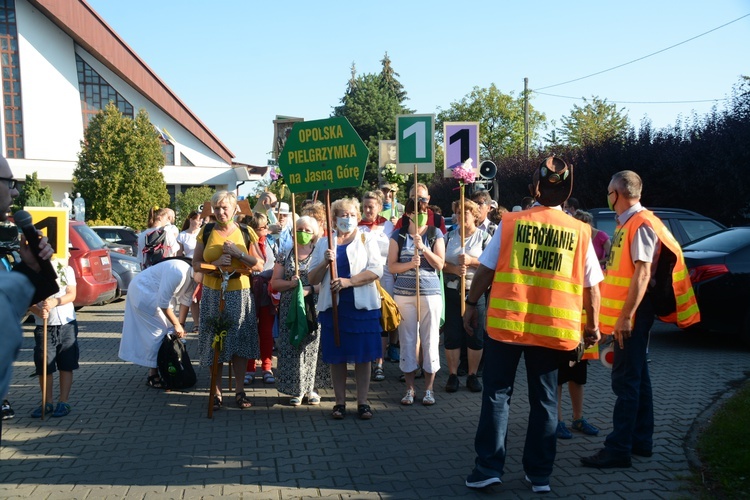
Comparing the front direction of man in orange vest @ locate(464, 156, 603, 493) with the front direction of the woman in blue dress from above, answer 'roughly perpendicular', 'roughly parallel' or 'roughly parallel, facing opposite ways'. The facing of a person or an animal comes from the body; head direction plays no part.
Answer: roughly parallel, facing opposite ways

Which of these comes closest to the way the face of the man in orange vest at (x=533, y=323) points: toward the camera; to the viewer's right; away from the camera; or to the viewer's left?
away from the camera

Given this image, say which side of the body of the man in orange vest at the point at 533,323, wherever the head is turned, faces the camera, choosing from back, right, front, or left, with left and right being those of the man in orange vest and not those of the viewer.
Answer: back

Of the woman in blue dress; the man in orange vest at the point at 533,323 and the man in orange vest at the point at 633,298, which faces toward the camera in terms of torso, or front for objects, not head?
the woman in blue dress

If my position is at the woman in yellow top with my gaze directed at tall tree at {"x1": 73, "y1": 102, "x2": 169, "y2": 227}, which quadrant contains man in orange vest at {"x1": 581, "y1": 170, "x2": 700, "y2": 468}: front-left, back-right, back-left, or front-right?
back-right

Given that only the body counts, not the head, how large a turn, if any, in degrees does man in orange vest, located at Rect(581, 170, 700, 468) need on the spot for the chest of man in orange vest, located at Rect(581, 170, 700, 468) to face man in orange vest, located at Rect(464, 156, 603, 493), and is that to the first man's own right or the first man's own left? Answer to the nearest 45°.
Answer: approximately 45° to the first man's own left

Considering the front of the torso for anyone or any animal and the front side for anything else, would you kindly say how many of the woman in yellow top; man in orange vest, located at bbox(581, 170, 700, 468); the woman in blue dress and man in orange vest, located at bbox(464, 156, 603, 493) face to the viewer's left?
1

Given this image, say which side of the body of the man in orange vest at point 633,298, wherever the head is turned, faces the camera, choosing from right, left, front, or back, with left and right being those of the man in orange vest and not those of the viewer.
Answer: left

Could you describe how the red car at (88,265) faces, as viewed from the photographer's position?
facing away from the viewer and to the left of the viewer

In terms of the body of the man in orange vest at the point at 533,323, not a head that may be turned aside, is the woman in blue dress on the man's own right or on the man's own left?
on the man's own left

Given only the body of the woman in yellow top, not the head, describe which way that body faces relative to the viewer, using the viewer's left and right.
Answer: facing the viewer

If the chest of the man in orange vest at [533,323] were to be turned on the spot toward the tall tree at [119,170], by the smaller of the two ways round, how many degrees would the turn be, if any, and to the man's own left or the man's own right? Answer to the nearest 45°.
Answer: approximately 45° to the man's own left
